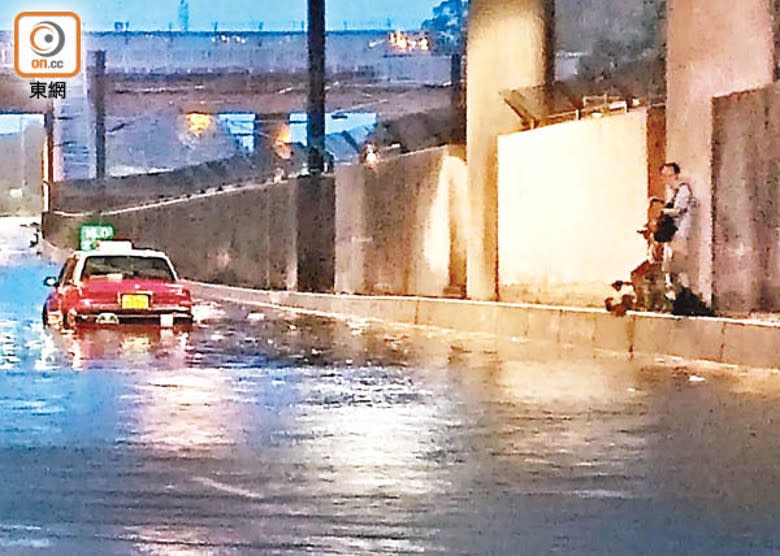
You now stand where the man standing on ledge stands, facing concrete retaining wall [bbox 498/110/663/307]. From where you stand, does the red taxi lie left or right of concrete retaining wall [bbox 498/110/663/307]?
left

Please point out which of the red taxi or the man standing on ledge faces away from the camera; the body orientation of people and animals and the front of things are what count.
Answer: the red taxi

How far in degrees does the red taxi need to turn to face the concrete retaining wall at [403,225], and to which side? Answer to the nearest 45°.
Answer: approximately 45° to its right

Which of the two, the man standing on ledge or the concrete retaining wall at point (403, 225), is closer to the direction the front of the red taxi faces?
the concrete retaining wall

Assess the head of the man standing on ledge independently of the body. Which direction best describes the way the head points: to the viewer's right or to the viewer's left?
to the viewer's left

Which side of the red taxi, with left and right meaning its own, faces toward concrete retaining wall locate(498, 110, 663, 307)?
right

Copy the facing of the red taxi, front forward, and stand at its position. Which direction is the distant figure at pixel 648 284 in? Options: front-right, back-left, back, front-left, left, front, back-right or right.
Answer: back-right

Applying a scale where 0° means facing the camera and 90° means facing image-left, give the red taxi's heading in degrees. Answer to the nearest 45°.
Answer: approximately 180°

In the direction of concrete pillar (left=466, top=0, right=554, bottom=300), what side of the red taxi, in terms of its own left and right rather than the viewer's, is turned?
right
